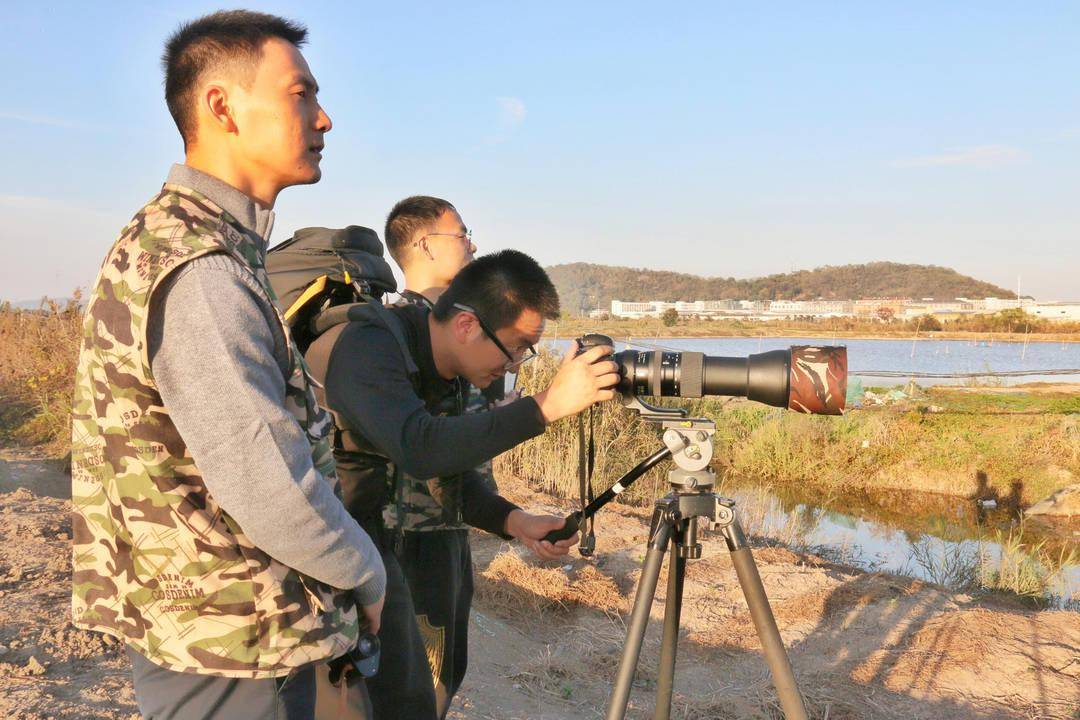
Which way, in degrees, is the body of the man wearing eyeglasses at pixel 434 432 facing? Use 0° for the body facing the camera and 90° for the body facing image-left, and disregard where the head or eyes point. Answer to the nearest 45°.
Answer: approximately 270°

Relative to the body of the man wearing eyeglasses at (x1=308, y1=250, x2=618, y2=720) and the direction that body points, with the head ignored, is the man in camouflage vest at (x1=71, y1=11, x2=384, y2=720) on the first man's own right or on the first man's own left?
on the first man's own right

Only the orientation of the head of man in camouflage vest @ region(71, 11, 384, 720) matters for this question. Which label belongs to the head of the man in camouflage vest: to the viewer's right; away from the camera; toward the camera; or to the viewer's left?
to the viewer's right

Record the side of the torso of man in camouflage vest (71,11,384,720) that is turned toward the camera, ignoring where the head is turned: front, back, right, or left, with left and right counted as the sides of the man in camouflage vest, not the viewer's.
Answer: right

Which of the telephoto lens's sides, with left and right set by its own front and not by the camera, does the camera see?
right

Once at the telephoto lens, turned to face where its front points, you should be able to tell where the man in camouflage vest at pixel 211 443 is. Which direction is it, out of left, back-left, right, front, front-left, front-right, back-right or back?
back-right
